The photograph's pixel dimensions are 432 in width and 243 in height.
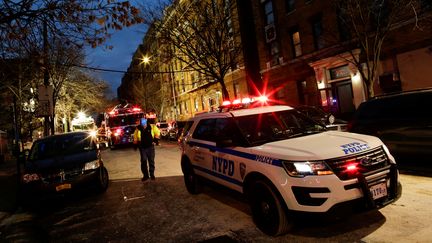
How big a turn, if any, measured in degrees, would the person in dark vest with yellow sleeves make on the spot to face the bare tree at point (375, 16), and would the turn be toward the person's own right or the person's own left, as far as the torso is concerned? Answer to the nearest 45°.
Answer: approximately 90° to the person's own left

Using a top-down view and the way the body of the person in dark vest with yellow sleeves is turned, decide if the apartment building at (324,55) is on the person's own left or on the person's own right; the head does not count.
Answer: on the person's own left

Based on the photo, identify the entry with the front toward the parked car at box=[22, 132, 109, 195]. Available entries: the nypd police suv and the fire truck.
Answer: the fire truck

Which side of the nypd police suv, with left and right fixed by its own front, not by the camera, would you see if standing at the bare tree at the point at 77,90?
back

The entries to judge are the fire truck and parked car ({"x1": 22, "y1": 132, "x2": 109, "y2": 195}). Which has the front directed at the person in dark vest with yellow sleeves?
the fire truck

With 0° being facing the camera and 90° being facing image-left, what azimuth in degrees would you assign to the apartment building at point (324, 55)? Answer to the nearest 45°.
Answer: approximately 45°

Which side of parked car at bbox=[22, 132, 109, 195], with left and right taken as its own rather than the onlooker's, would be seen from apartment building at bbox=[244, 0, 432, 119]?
left

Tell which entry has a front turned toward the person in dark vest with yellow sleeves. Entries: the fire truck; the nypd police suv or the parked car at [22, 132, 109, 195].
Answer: the fire truck

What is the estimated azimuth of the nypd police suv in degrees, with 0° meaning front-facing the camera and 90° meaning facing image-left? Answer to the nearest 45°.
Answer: approximately 315°
